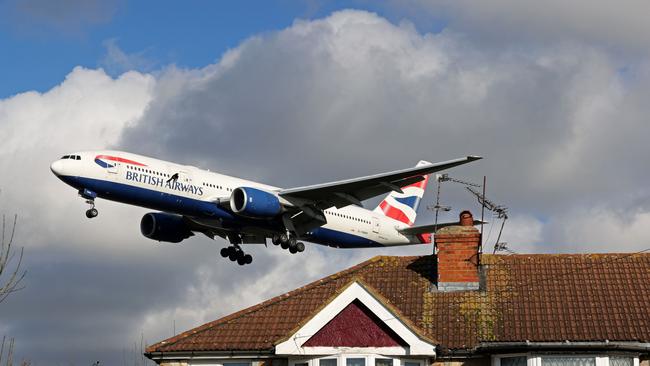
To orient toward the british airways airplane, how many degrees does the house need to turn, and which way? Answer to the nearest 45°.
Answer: approximately 135° to its right

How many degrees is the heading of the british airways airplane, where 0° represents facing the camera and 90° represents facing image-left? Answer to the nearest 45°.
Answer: approximately 45°

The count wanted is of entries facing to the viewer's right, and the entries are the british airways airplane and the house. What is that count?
0

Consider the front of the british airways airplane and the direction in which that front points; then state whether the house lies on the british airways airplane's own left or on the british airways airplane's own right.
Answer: on the british airways airplane's own left

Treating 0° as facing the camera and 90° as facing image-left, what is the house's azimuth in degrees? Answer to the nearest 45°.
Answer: approximately 0°
